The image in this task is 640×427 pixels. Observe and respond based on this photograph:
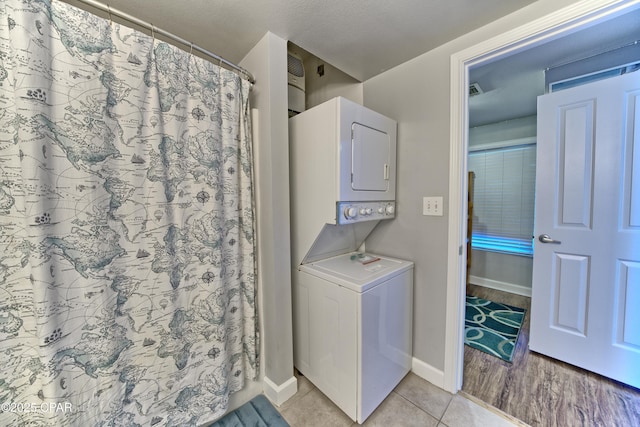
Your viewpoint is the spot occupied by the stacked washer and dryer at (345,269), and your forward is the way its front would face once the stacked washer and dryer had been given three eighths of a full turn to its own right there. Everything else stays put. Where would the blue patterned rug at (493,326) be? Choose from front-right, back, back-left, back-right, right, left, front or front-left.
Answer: back-right

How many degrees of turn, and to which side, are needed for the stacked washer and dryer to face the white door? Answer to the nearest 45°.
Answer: approximately 45° to its left

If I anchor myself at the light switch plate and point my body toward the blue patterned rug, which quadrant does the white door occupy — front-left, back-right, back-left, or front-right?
front-right

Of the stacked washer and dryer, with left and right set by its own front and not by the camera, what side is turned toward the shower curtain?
right

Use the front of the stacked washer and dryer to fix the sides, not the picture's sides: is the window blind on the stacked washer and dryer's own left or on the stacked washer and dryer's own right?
on the stacked washer and dryer's own left

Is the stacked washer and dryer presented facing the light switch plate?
no

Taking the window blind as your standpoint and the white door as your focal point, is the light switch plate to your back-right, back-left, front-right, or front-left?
front-right

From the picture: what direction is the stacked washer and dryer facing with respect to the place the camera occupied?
facing the viewer and to the right of the viewer
